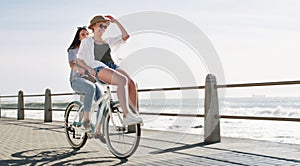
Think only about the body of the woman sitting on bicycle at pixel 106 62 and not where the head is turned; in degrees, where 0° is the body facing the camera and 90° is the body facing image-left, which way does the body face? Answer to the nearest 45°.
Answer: approximately 315°

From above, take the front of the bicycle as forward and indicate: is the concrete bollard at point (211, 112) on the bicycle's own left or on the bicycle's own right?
on the bicycle's own left

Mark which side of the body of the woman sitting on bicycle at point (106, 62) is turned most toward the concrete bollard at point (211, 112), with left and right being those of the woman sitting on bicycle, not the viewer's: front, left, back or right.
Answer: left
